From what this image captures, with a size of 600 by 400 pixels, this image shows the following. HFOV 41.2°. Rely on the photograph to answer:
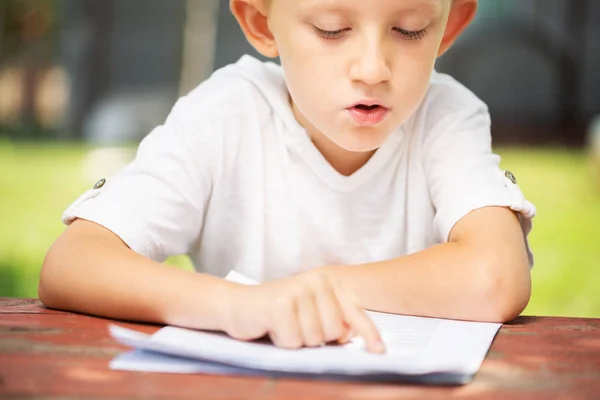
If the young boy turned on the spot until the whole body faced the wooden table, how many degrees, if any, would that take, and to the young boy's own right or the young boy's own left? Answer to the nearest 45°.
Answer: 0° — they already face it

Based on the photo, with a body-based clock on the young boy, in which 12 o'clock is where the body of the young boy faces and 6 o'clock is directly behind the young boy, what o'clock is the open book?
The open book is roughly at 12 o'clock from the young boy.

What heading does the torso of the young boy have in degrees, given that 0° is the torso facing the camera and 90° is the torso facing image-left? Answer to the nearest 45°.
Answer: approximately 0°
